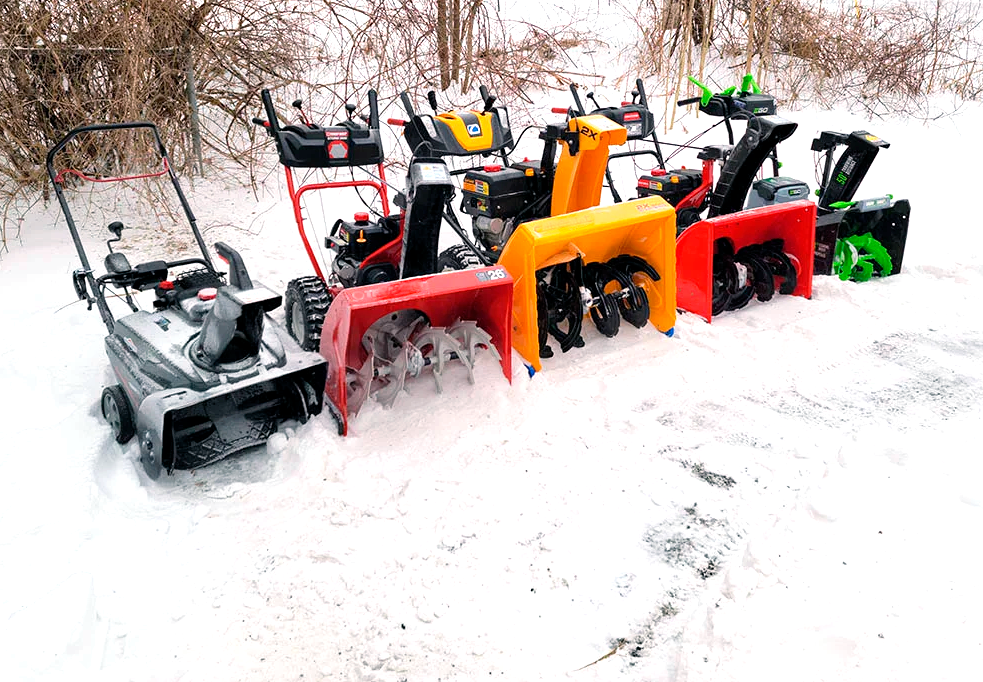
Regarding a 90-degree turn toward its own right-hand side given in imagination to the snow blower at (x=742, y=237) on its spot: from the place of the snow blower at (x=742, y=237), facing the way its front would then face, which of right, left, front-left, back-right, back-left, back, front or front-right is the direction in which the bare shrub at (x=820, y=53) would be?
back-right

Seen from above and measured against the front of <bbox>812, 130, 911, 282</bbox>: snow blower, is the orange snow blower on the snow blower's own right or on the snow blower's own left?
on the snow blower's own right

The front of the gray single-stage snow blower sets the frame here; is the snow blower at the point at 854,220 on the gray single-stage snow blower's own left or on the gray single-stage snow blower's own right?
on the gray single-stage snow blower's own left

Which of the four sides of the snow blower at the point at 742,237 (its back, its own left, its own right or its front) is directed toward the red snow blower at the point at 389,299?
right

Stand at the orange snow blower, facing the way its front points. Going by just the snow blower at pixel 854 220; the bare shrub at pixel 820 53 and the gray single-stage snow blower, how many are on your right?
1

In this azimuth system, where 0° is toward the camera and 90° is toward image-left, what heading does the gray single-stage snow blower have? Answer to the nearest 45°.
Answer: approximately 315°

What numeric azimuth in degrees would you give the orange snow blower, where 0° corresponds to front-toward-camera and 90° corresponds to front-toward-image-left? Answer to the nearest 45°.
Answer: approximately 315°

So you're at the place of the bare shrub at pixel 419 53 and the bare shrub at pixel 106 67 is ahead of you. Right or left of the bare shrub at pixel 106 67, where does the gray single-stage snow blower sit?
left

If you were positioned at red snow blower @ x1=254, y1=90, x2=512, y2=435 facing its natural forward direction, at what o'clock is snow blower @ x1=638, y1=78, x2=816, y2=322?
The snow blower is roughly at 10 o'clock from the red snow blower.

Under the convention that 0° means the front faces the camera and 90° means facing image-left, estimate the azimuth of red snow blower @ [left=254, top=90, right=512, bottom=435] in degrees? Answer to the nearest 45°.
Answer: approximately 315°

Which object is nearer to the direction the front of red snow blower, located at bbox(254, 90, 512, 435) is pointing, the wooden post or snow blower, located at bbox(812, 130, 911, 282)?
the snow blower
